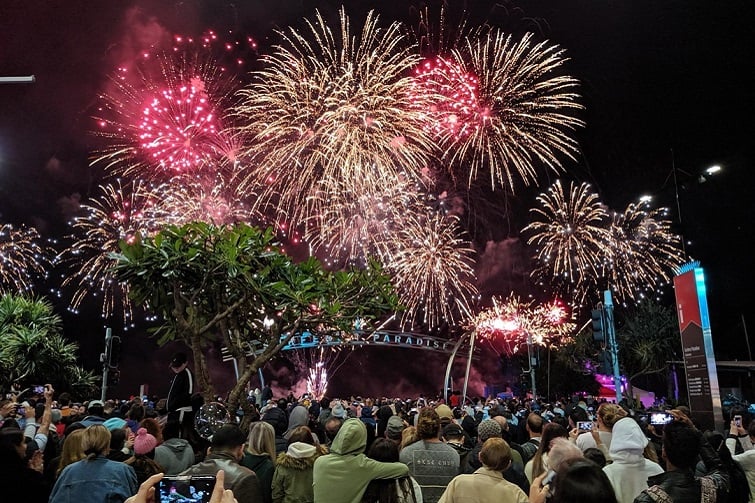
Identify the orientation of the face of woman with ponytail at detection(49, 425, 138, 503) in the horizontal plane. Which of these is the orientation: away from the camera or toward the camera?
away from the camera

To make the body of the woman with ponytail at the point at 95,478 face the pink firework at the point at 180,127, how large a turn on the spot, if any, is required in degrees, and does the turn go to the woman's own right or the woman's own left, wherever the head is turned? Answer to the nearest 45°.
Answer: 0° — they already face it

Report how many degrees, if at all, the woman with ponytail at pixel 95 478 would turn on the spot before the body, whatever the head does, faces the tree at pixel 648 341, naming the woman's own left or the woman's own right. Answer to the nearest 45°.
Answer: approximately 45° to the woman's own right

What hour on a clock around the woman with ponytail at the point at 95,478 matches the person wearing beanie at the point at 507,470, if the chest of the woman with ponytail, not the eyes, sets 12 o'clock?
The person wearing beanie is roughly at 3 o'clock from the woman with ponytail.

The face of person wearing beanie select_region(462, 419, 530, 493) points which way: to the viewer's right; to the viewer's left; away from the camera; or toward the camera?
away from the camera

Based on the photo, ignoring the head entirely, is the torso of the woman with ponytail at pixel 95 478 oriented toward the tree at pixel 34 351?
yes

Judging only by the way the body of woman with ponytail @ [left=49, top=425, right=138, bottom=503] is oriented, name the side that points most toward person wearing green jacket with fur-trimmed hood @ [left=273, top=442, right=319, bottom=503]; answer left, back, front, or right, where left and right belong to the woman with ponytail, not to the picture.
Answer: right

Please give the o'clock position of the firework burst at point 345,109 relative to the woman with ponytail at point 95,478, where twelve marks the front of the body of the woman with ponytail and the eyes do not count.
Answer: The firework burst is roughly at 1 o'clock from the woman with ponytail.

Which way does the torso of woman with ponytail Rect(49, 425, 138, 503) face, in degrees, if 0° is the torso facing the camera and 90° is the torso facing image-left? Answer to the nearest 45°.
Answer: approximately 180°

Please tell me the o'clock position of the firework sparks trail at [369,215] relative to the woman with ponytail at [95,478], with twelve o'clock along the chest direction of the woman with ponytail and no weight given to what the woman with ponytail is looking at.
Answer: The firework sparks trail is roughly at 1 o'clock from the woman with ponytail.

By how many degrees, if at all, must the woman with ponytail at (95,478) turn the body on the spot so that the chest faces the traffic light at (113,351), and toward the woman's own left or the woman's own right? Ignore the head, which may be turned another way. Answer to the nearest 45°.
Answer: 0° — they already face it

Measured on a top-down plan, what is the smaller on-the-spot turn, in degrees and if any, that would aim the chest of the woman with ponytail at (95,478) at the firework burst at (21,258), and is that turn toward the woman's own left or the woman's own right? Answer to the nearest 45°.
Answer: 0° — they already face it

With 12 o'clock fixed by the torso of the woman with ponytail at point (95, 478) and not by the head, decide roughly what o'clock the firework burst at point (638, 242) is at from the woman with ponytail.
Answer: The firework burst is roughly at 2 o'clock from the woman with ponytail.

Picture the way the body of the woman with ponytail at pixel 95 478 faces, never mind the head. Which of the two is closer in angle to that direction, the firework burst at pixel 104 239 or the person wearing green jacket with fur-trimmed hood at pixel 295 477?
the firework burst
